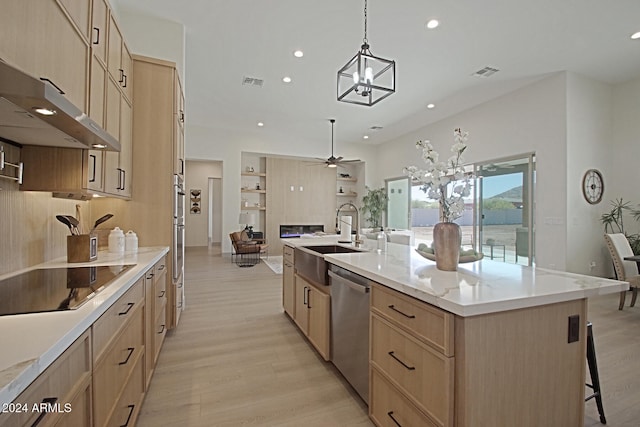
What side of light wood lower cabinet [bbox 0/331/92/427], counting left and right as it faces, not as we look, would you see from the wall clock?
front

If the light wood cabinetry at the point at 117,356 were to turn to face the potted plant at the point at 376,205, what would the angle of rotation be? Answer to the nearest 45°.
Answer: approximately 45° to its left

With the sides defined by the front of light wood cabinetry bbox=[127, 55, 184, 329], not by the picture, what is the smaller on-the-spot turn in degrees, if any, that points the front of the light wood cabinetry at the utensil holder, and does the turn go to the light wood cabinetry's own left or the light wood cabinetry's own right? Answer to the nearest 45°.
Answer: approximately 135° to the light wood cabinetry's own right

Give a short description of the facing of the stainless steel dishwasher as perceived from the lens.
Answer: facing the viewer and to the left of the viewer

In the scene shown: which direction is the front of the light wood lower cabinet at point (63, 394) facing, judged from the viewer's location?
facing to the right of the viewer

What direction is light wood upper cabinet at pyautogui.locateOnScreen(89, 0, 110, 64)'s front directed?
to the viewer's right

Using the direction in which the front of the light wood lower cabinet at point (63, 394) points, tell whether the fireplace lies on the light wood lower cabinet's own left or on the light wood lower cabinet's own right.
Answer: on the light wood lower cabinet's own left

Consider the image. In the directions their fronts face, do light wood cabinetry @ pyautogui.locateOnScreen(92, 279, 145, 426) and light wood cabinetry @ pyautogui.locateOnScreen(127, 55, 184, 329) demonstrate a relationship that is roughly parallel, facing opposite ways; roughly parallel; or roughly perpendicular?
roughly parallel

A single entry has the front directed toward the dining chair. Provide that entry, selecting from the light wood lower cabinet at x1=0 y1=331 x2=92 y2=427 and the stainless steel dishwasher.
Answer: the light wood lower cabinet

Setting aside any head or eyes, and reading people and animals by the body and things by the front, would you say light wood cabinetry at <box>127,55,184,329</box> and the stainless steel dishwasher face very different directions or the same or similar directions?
very different directions

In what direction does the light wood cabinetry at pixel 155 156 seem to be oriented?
to the viewer's right

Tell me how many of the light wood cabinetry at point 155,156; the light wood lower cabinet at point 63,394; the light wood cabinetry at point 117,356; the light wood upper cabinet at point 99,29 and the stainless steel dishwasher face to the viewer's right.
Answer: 4

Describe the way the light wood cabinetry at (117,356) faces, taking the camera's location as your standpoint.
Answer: facing to the right of the viewer

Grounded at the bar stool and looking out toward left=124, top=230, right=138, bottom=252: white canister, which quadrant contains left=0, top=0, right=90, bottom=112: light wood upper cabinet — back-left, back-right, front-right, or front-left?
front-left

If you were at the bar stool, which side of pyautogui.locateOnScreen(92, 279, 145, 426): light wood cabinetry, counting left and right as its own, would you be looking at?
front
